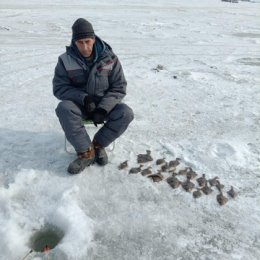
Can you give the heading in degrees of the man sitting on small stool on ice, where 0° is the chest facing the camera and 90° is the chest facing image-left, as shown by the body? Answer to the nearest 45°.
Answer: approximately 0°

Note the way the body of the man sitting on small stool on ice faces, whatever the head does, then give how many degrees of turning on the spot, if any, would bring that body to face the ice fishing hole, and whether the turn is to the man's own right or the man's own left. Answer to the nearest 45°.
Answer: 0° — they already face it
